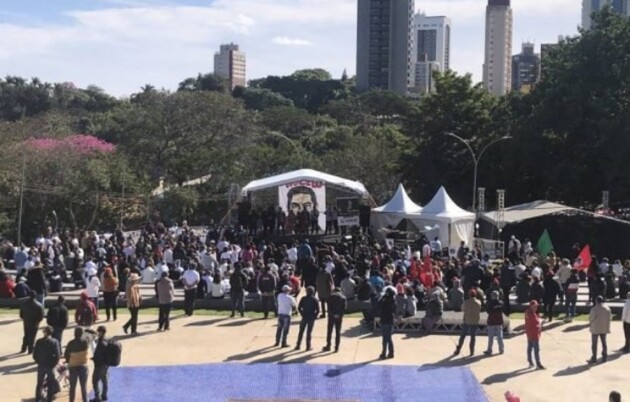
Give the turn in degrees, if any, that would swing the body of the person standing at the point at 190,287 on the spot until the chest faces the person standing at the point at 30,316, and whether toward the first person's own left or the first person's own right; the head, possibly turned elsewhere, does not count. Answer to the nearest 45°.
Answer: approximately 135° to the first person's own left

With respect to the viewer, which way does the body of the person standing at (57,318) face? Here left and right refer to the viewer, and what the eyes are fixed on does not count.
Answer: facing away from the viewer

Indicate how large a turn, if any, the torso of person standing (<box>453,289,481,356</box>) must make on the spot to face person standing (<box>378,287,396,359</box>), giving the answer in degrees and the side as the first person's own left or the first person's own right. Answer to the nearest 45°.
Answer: approximately 135° to the first person's own left

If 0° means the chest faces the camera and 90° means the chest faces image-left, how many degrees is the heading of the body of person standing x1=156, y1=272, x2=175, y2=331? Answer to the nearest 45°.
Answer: approximately 180°

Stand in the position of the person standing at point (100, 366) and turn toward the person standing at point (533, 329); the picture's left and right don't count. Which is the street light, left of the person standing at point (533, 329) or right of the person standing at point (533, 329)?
left

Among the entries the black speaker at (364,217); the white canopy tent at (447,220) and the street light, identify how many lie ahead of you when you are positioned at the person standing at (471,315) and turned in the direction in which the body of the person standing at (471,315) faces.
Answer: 3

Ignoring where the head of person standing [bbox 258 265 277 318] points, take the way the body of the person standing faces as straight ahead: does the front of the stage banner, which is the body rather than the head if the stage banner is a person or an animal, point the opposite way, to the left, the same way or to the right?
the opposite way

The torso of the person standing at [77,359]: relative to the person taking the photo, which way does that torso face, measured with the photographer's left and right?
facing away from the viewer

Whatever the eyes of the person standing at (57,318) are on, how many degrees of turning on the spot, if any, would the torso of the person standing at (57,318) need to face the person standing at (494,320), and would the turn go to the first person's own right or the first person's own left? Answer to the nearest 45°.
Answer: approximately 90° to the first person's own right

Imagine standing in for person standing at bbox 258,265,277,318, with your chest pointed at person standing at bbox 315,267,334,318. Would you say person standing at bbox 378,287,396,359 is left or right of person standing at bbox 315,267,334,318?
right

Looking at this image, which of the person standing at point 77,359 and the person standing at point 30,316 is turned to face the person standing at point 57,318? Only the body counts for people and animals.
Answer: the person standing at point 77,359

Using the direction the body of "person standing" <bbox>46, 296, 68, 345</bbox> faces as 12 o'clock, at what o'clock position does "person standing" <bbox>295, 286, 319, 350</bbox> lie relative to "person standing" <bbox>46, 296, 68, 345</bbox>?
"person standing" <bbox>295, 286, 319, 350</bbox> is roughly at 3 o'clock from "person standing" <bbox>46, 296, 68, 345</bbox>.

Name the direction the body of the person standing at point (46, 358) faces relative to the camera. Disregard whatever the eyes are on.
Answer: away from the camera

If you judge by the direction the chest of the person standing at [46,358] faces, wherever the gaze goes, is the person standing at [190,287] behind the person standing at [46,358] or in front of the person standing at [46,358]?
in front

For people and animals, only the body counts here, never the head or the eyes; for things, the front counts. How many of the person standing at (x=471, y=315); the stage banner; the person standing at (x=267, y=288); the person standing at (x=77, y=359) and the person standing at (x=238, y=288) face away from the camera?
4

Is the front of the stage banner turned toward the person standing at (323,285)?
yes

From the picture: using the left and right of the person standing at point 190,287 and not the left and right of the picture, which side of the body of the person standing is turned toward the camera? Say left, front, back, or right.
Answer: back

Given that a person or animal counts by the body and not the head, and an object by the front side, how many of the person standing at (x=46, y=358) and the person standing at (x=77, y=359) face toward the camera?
0
